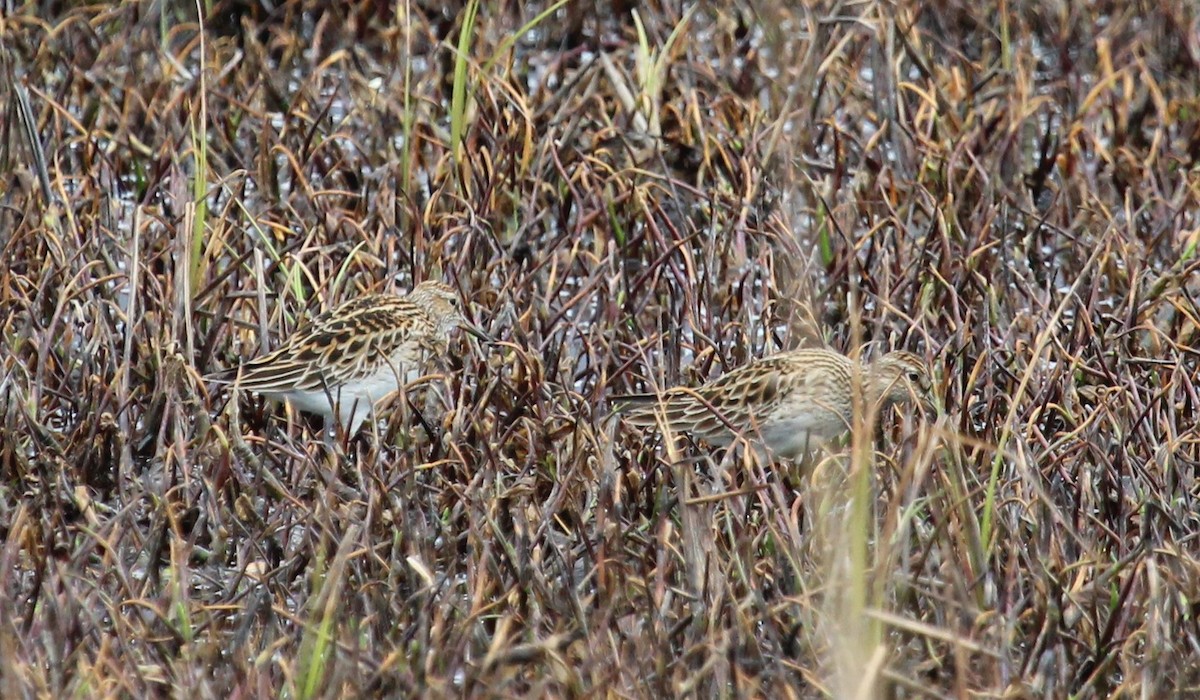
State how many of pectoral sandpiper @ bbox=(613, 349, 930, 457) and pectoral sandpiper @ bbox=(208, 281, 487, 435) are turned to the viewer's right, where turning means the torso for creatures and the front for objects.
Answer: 2

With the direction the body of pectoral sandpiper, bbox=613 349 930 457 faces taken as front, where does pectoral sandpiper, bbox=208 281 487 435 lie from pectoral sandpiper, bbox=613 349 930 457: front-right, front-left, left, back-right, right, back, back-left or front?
back

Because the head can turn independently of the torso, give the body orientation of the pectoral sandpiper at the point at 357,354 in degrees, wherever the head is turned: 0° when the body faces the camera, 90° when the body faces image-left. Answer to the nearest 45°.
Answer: approximately 270°

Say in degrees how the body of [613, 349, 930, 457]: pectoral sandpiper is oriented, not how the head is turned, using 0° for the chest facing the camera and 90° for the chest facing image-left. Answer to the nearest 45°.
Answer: approximately 270°

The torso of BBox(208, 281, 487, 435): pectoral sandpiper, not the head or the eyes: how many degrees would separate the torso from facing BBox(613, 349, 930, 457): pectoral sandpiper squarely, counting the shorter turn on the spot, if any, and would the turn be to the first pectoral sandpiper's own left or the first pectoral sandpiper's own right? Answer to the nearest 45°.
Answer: approximately 45° to the first pectoral sandpiper's own right
